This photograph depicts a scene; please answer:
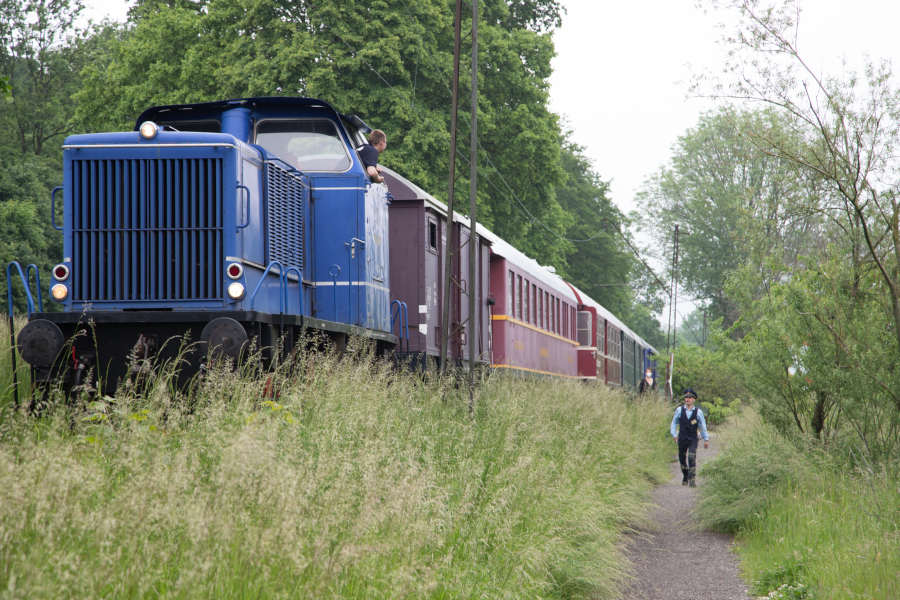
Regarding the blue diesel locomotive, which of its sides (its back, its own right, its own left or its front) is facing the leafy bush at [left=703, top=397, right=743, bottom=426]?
back

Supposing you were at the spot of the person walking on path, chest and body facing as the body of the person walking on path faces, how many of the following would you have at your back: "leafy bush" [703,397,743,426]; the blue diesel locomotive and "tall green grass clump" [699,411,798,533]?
1

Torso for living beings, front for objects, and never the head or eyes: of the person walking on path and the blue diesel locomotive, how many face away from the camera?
0

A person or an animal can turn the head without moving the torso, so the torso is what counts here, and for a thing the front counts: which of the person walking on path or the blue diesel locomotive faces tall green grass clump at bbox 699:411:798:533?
the person walking on path

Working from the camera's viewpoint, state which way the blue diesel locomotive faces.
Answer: facing the viewer and to the left of the viewer

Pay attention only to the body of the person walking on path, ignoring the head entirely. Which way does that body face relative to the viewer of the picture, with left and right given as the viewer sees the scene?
facing the viewer

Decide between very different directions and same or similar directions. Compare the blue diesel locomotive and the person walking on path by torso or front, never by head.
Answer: same or similar directions

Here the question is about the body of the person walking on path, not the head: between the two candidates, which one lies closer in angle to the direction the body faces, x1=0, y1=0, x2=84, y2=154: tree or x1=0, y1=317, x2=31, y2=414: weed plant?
the weed plant

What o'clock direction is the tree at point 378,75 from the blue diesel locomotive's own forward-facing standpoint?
The tree is roughly at 5 o'clock from the blue diesel locomotive.

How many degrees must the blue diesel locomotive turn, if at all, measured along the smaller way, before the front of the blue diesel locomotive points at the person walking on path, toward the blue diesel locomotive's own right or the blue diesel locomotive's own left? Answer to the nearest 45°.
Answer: approximately 180°

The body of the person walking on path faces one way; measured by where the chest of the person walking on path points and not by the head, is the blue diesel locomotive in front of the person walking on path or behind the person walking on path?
in front
